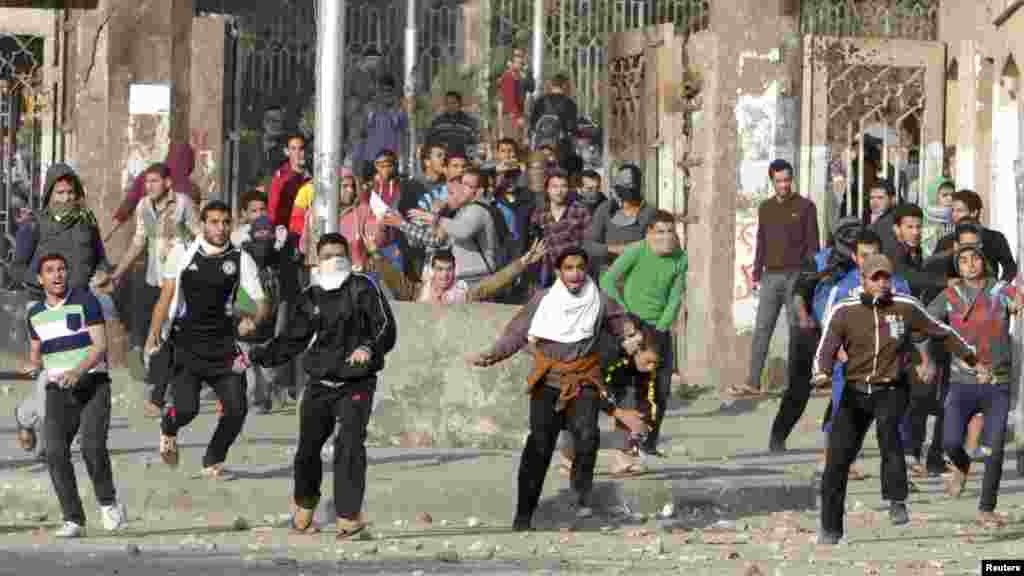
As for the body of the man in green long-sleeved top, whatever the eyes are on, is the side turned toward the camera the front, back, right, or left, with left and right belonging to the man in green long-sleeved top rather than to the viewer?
front

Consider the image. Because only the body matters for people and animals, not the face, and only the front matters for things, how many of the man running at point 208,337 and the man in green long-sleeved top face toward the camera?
2

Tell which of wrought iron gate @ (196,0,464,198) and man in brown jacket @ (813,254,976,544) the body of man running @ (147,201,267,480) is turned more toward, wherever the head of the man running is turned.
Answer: the man in brown jacket

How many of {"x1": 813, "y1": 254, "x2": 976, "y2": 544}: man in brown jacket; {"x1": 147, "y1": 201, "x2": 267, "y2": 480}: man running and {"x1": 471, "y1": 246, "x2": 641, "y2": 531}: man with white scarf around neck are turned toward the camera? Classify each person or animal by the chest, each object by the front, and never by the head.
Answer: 3

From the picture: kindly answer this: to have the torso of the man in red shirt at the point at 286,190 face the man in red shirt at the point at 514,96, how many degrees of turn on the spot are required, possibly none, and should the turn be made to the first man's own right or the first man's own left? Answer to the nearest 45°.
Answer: approximately 135° to the first man's own left

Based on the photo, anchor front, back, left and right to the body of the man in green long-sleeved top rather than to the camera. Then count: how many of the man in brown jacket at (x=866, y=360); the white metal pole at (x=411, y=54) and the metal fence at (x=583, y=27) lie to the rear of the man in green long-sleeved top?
2

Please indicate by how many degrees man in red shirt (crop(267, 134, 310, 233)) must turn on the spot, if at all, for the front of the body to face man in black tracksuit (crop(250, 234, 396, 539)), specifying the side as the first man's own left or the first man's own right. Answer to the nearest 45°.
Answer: approximately 45° to the first man's own right

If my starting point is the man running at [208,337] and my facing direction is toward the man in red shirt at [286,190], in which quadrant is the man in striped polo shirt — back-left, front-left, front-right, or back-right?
back-left

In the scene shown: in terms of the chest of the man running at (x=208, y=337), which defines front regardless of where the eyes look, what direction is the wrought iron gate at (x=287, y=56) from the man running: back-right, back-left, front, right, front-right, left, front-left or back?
back
